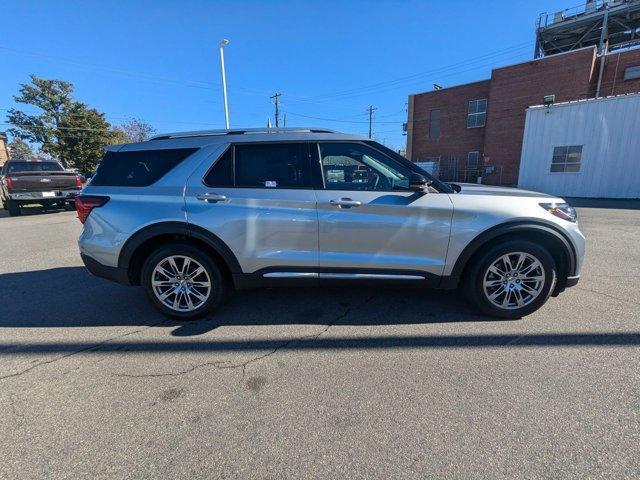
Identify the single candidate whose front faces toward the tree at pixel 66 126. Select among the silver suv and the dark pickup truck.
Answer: the dark pickup truck

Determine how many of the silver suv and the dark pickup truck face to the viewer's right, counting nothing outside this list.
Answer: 1

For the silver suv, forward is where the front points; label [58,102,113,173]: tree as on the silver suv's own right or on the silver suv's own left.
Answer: on the silver suv's own left

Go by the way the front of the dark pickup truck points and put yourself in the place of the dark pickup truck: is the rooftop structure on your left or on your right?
on your right

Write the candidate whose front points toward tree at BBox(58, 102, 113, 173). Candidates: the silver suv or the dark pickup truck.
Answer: the dark pickup truck

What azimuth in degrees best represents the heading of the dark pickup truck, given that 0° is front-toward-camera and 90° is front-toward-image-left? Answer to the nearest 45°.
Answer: approximately 180°

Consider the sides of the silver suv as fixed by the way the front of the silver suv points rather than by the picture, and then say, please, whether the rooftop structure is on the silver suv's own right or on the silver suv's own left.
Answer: on the silver suv's own left

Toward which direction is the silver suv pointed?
to the viewer's right

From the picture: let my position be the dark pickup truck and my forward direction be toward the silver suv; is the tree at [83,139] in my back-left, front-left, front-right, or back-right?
back-left

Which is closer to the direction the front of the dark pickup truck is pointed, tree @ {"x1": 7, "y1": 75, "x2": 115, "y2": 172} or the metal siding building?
the tree

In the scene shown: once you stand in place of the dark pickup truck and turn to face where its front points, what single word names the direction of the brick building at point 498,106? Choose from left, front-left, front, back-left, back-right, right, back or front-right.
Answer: right

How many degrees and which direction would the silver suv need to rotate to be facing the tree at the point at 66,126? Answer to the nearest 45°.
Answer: approximately 135° to its left

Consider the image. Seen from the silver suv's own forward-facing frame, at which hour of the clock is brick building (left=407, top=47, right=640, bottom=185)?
The brick building is roughly at 10 o'clock from the silver suv.

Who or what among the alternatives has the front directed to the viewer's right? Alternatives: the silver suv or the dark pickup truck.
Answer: the silver suv
